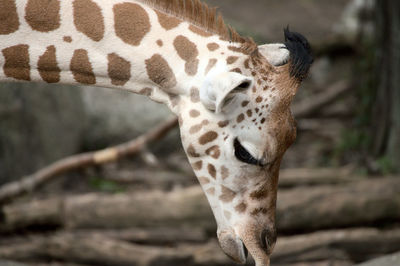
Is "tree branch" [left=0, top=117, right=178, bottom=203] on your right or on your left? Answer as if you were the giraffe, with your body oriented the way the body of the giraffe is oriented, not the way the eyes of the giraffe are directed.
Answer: on your left

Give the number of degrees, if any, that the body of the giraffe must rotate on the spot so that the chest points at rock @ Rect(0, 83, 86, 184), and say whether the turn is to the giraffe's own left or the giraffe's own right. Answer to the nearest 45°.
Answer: approximately 135° to the giraffe's own left

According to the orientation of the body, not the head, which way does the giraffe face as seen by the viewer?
to the viewer's right
